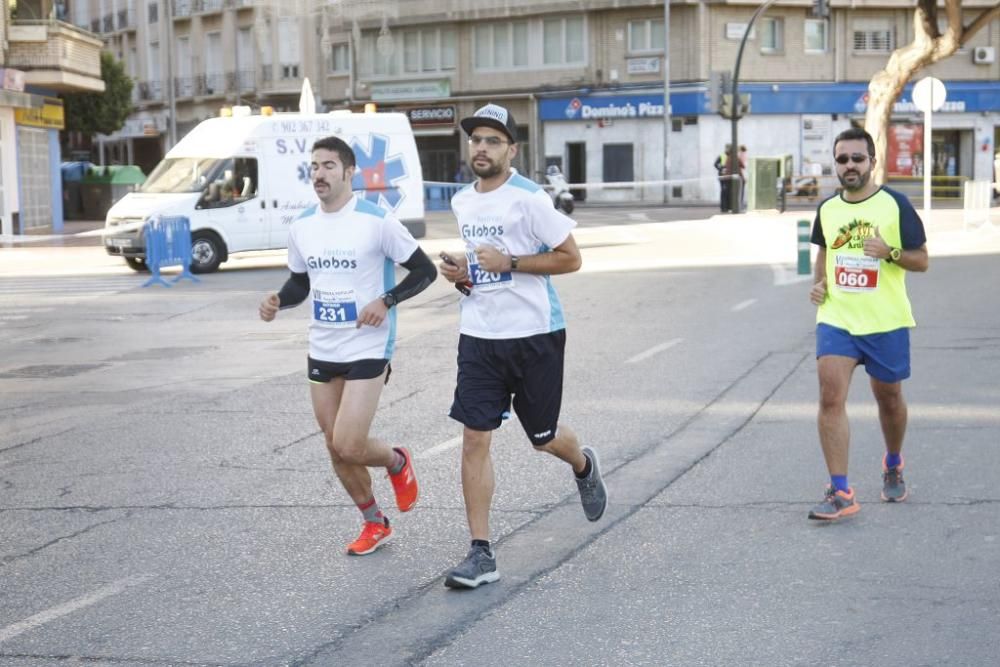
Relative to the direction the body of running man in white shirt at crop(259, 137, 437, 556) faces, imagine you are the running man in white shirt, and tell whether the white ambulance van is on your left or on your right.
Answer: on your right

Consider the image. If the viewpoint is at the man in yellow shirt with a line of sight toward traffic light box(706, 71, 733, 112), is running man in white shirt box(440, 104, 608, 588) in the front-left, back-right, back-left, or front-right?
back-left

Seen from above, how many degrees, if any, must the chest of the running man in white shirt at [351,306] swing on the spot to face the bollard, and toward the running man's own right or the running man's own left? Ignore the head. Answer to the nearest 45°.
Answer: approximately 180°

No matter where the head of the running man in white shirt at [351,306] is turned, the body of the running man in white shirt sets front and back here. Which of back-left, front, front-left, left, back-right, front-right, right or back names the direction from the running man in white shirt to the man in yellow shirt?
back-left

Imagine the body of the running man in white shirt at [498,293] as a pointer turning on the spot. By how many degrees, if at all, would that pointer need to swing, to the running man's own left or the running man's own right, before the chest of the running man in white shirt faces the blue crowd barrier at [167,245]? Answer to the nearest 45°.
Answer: approximately 135° to the running man's own right

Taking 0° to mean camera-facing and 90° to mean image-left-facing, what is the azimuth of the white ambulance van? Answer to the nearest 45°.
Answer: approximately 45°

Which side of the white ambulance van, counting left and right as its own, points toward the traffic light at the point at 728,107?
back

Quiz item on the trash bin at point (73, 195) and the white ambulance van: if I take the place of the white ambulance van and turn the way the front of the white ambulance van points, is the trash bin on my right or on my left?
on my right

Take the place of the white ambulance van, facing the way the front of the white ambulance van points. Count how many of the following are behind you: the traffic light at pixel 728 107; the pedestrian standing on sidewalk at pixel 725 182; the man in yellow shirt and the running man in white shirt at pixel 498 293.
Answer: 2

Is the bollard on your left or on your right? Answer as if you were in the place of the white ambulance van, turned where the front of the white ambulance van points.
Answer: on your left
